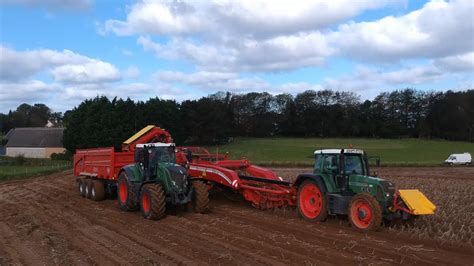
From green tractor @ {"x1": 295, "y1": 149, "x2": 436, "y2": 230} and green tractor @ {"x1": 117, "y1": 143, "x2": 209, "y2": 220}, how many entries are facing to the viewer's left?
0

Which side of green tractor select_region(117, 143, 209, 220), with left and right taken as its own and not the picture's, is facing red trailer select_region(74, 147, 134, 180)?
back

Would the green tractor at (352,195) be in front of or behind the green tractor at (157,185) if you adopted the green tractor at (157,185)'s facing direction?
in front

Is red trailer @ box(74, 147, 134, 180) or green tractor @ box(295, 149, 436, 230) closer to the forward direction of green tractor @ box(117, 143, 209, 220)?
the green tractor

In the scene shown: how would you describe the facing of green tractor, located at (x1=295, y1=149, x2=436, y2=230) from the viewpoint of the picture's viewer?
facing the viewer and to the right of the viewer

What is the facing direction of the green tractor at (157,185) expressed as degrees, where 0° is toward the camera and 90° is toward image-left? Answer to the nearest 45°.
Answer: approximately 315°

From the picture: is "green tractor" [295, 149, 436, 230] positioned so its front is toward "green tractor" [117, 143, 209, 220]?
no
